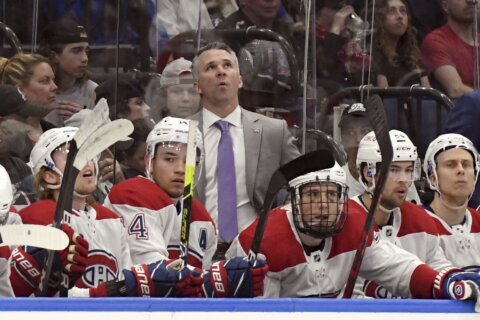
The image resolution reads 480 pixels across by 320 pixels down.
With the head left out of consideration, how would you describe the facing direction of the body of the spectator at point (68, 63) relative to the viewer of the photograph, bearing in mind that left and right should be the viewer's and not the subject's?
facing the viewer and to the right of the viewer

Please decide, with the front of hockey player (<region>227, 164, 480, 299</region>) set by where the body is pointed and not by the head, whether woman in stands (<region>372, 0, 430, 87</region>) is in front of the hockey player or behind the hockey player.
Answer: behind
